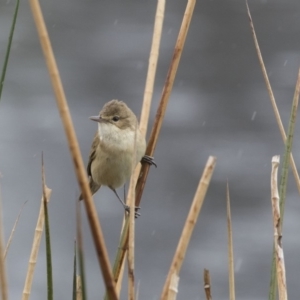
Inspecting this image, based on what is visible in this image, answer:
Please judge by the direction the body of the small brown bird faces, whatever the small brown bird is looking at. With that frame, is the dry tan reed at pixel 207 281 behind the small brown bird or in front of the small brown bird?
in front

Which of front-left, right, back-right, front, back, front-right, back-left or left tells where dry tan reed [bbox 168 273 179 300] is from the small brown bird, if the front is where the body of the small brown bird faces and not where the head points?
front

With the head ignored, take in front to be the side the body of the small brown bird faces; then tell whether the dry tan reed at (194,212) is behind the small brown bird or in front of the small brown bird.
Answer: in front

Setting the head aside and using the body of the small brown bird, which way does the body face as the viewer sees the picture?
toward the camera
